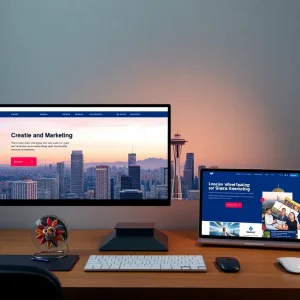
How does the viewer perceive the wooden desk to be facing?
facing the viewer

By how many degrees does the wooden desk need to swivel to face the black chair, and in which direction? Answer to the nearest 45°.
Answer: approximately 45° to its right

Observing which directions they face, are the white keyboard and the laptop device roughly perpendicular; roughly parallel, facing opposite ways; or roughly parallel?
roughly parallel

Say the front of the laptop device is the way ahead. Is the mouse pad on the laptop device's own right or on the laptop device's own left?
on the laptop device's own right

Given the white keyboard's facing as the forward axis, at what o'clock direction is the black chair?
The black chair is roughly at 1 o'clock from the white keyboard.

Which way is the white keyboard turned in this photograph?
toward the camera

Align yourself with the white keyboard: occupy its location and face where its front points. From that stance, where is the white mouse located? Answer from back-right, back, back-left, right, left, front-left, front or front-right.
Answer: left
